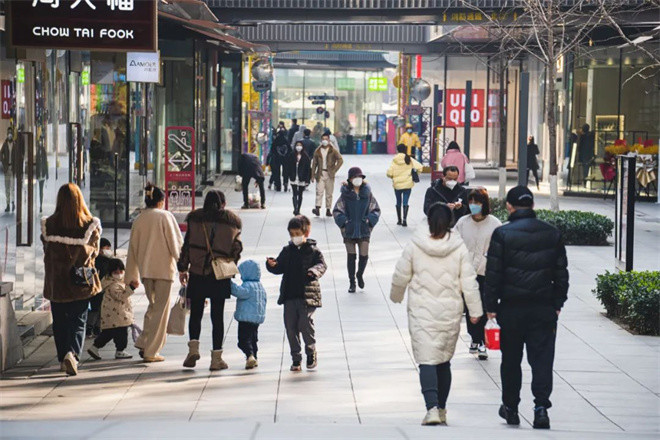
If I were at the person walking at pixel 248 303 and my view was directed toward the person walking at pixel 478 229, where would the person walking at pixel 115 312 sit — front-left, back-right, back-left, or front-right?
back-left

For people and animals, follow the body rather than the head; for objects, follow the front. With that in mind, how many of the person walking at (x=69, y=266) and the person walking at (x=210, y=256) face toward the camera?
0

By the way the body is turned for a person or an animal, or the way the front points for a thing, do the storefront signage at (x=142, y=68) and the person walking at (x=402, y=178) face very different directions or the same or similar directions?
very different directions

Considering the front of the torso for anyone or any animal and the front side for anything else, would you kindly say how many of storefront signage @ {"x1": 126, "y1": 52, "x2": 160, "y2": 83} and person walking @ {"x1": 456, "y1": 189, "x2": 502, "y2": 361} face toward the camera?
2

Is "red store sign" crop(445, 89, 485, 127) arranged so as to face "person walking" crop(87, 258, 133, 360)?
yes

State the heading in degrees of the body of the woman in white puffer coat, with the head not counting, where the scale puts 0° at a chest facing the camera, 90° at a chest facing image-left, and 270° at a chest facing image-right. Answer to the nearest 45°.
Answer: approximately 180°

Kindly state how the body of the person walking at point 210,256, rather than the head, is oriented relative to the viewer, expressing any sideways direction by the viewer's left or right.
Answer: facing away from the viewer

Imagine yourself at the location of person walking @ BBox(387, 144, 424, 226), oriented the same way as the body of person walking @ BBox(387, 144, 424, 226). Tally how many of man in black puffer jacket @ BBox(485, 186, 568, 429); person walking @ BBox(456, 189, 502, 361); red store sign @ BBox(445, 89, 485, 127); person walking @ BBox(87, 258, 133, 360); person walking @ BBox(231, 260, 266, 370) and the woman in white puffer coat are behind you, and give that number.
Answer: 5

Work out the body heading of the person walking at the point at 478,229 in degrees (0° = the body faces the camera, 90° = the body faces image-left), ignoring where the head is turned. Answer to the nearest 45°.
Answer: approximately 0°

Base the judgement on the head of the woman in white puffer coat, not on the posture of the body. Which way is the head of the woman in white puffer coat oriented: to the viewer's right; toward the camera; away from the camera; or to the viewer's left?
away from the camera

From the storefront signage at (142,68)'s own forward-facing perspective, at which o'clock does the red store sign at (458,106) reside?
The red store sign is roughly at 7 o'clock from the storefront signage.

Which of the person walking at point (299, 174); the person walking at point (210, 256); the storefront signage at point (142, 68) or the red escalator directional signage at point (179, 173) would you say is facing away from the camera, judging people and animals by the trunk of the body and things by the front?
the person walking at point (210, 256)

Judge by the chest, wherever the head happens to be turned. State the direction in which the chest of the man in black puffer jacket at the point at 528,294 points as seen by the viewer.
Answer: away from the camera
